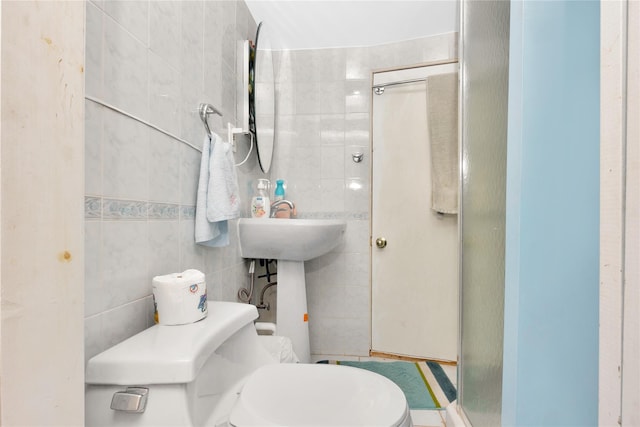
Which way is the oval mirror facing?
to the viewer's right

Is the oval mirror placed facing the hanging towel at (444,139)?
yes

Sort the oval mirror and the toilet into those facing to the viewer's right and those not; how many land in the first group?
2

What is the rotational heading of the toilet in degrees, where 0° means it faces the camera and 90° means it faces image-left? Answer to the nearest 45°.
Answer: approximately 270°
